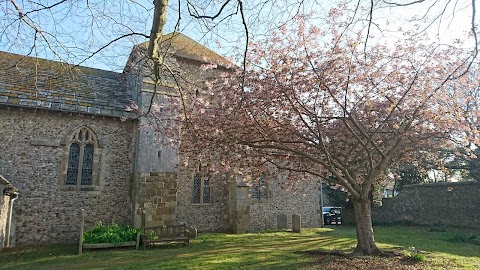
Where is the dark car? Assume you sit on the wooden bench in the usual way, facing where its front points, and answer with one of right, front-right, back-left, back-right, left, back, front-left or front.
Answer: back-left

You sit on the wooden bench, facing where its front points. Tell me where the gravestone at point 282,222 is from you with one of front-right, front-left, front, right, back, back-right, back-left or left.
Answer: back-left

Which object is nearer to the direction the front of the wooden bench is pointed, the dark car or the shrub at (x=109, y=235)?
the shrub

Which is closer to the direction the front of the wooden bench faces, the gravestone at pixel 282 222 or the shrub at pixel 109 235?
the shrub

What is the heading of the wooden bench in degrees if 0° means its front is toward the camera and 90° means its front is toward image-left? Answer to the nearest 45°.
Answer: approximately 0°

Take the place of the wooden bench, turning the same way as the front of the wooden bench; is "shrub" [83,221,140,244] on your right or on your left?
on your right

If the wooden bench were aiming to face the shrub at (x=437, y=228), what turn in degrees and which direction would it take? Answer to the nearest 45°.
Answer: approximately 90° to its left

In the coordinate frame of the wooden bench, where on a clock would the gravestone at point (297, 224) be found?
The gravestone is roughly at 8 o'clock from the wooden bench.
